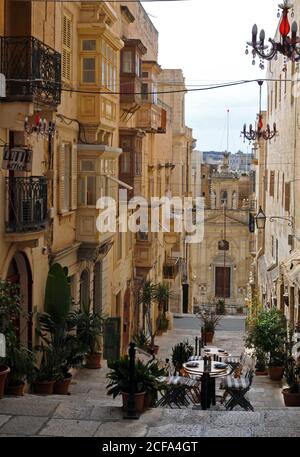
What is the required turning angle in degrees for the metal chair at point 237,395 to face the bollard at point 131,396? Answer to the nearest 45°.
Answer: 0° — it already faces it

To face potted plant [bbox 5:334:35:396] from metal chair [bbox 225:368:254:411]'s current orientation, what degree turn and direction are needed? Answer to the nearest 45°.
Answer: approximately 45° to its left

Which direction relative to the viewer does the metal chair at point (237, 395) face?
to the viewer's left

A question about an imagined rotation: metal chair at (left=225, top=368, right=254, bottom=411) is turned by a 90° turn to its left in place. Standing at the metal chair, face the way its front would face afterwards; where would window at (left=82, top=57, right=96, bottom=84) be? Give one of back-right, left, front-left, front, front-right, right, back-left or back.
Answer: back-right

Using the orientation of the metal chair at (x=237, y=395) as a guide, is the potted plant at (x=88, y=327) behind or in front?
in front

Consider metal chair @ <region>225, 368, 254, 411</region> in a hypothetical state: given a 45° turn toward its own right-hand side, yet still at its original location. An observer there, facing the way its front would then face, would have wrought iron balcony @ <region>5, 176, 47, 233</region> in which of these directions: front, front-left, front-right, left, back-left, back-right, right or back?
front-left

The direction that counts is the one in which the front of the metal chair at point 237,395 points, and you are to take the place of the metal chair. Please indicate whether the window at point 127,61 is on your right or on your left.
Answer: on your right

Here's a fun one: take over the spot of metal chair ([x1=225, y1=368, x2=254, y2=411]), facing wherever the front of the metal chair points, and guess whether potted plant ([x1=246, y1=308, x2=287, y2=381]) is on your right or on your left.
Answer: on your right

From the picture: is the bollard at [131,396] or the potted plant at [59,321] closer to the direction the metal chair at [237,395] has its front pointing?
the potted plant

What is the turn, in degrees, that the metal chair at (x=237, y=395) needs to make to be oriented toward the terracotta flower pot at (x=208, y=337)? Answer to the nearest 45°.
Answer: approximately 90° to its right

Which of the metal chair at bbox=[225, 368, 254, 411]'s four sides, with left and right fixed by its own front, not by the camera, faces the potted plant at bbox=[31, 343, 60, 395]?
front
